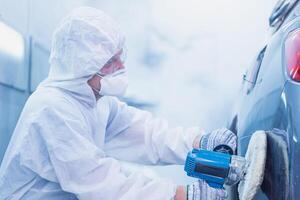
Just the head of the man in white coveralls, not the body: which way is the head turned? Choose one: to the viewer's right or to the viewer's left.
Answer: to the viewer's right

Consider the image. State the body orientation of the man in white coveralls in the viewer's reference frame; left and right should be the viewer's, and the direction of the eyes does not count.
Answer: facing to the right of the viewer

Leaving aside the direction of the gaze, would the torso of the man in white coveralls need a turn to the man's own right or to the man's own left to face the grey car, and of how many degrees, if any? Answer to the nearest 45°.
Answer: approximately 45° to the man's own right
